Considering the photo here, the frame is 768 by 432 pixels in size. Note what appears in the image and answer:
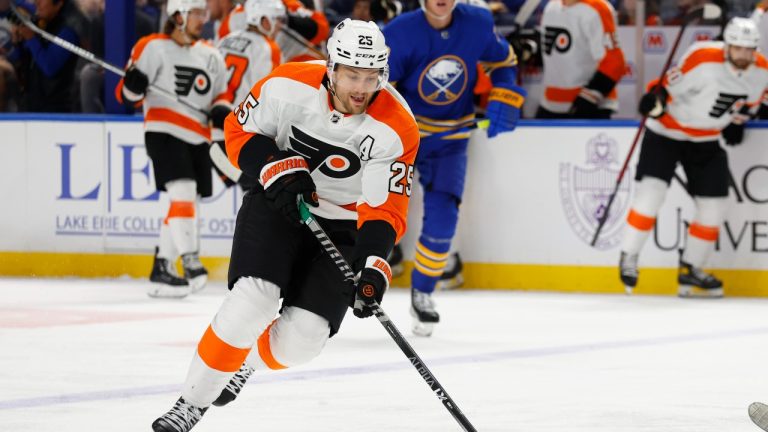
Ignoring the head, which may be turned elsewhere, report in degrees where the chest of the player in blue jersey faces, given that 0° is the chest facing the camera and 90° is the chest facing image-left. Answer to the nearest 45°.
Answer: approximately 0°

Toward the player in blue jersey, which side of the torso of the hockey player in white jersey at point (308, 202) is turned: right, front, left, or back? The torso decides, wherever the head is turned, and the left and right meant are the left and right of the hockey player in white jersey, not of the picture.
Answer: back

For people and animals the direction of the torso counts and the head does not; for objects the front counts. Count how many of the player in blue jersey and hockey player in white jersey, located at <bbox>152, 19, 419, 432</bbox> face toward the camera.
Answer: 2

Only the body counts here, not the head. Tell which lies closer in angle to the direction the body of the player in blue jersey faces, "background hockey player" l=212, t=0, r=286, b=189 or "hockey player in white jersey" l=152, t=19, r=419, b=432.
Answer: the hockey player in white jersey

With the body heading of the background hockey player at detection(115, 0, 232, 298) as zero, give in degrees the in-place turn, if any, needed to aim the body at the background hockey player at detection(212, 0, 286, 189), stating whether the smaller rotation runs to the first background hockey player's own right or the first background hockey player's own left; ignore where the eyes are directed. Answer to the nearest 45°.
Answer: approximately 90° to the first background hockey player's own left
